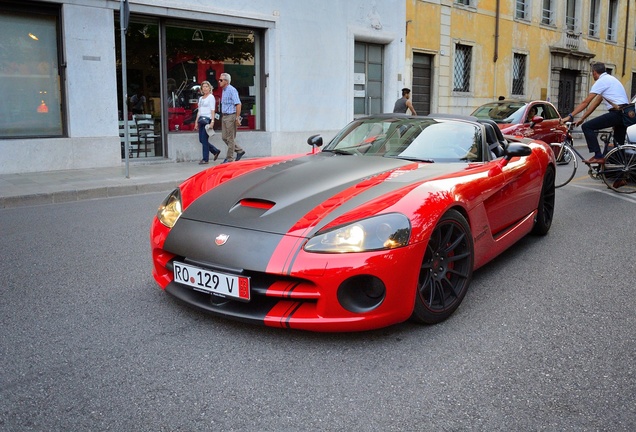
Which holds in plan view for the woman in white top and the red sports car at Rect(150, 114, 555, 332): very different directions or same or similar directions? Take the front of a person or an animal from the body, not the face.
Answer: same or similar directions

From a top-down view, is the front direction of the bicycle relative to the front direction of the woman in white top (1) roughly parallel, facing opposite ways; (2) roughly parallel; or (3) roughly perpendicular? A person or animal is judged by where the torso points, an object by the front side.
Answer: roughly perpendicular

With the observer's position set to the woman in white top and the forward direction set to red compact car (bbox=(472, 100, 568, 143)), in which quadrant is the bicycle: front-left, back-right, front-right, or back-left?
front-right

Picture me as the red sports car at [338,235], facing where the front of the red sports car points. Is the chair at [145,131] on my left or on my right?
on my right

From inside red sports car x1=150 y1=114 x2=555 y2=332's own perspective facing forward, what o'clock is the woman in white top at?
The woman in white top is roughly at 4 o'clock from the red sports car.

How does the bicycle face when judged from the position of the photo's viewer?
facing to the left of the viewer

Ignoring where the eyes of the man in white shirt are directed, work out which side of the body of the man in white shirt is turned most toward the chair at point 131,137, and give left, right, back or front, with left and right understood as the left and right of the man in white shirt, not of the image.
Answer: front

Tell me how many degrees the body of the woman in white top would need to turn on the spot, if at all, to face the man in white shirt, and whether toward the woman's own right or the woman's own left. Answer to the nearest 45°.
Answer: approximately 90° to the woman's own left

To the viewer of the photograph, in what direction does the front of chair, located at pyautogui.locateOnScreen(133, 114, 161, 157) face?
facing the viewer and to the right of the viewer

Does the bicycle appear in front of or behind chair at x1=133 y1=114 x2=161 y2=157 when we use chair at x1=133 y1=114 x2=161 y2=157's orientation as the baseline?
in front

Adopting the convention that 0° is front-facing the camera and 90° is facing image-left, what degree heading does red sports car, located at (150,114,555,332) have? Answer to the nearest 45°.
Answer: approximately 45°

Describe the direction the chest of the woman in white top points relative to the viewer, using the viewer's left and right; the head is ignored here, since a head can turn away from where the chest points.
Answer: facing the viewer and to the left of the viewer

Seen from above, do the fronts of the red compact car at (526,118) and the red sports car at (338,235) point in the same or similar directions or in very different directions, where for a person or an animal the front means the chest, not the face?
same or similar directions
